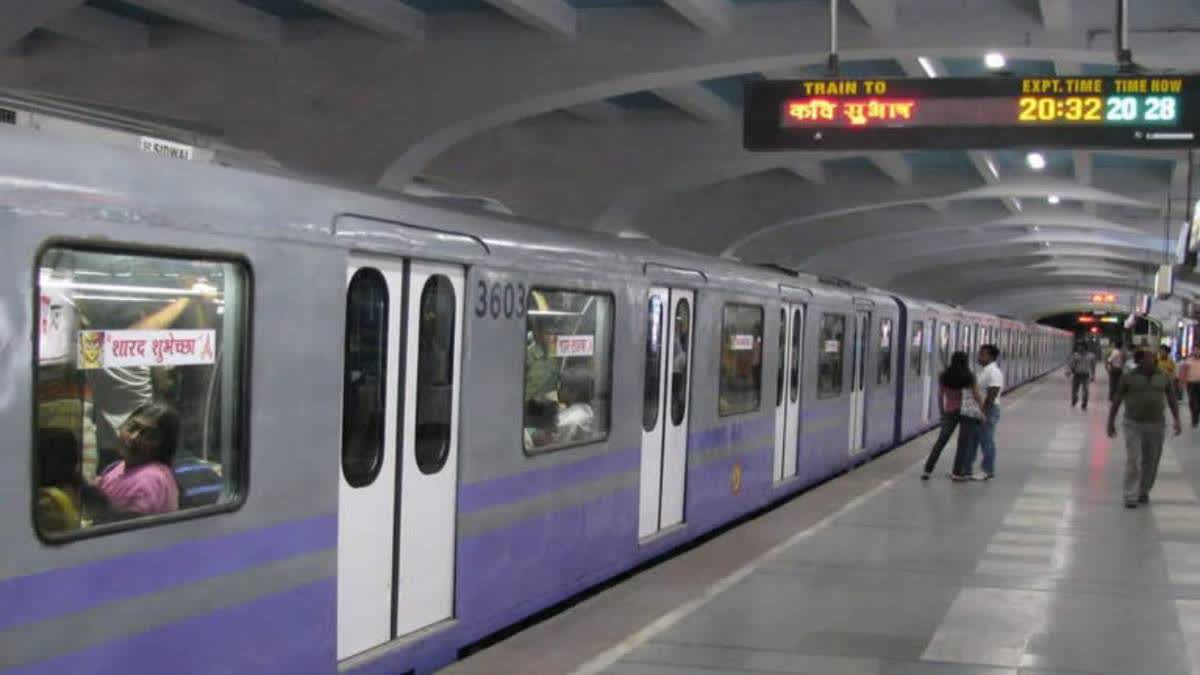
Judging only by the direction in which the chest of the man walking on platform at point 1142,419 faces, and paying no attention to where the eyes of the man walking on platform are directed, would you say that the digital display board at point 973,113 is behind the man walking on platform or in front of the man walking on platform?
in front

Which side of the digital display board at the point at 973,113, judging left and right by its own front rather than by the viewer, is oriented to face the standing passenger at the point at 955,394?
back

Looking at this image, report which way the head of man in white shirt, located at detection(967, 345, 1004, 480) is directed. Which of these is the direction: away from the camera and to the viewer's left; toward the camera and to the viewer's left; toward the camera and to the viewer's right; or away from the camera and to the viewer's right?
toward the camera and to the viewer's left

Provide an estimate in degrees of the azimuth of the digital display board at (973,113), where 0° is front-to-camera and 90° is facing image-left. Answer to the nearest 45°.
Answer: approximately 0°
